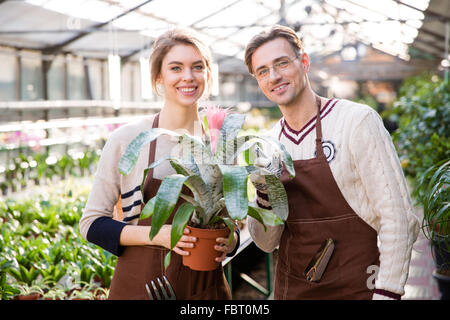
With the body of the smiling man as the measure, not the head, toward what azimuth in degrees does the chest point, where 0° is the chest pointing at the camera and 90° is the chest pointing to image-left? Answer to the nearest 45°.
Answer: approximately 45°

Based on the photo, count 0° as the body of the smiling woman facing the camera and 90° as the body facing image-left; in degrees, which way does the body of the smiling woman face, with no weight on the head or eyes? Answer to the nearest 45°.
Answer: approximately 315°
